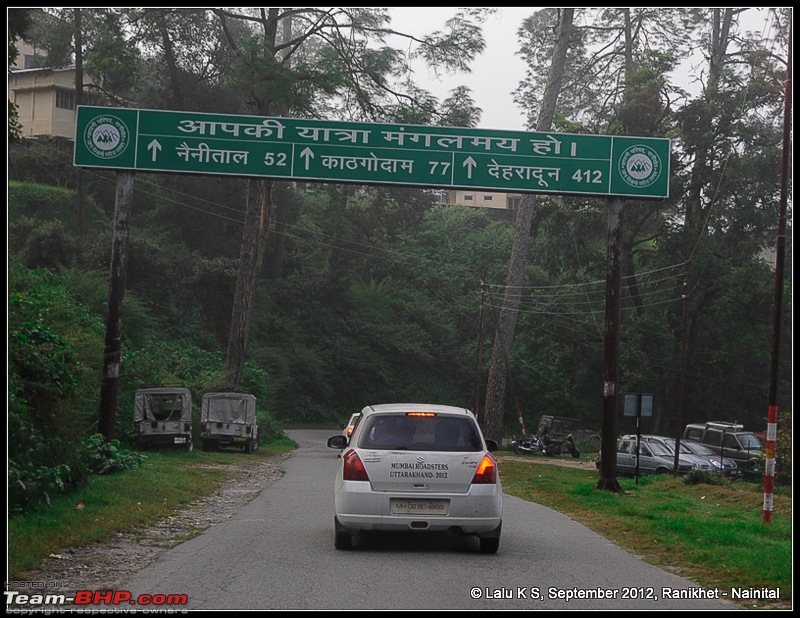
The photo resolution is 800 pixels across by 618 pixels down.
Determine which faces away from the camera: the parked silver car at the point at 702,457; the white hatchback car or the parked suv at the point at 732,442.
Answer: the white hatchback car

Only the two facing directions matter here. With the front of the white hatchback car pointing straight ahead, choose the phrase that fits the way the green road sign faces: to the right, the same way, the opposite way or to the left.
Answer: the opposite way

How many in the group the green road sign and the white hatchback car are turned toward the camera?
1

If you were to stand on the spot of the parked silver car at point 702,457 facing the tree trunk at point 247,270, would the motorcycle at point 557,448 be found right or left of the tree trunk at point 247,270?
right

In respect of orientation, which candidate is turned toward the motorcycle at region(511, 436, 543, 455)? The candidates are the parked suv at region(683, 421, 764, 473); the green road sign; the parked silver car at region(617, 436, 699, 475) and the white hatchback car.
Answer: the white hatchback car

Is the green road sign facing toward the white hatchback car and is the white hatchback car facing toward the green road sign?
yes

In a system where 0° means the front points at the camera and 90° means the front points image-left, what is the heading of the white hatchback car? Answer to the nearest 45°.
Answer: approximately 180°

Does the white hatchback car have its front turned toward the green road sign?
yes

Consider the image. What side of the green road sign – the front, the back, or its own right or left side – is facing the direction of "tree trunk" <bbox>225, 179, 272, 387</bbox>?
back
